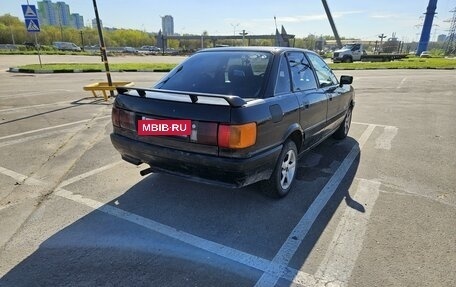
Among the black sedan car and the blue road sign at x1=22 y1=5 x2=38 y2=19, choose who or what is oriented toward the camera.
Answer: the blue road sign

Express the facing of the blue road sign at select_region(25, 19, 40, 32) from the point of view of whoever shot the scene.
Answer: facing the viewer

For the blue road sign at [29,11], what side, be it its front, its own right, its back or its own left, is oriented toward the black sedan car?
front

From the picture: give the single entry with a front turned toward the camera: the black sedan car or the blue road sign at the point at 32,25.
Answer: the blue road sign

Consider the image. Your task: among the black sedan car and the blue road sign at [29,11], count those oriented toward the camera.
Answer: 1

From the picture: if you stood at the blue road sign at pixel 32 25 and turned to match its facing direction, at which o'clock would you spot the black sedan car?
The black sedan car is roughly at 12 o'clock from the blue road sign.

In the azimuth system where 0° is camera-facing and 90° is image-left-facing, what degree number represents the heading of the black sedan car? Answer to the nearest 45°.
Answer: approximately 225°

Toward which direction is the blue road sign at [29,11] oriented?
toward the camera
